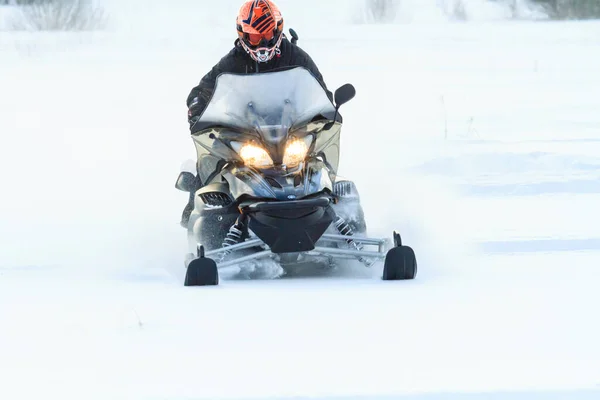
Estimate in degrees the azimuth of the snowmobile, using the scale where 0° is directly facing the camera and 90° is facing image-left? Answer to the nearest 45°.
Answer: approximately 0°
